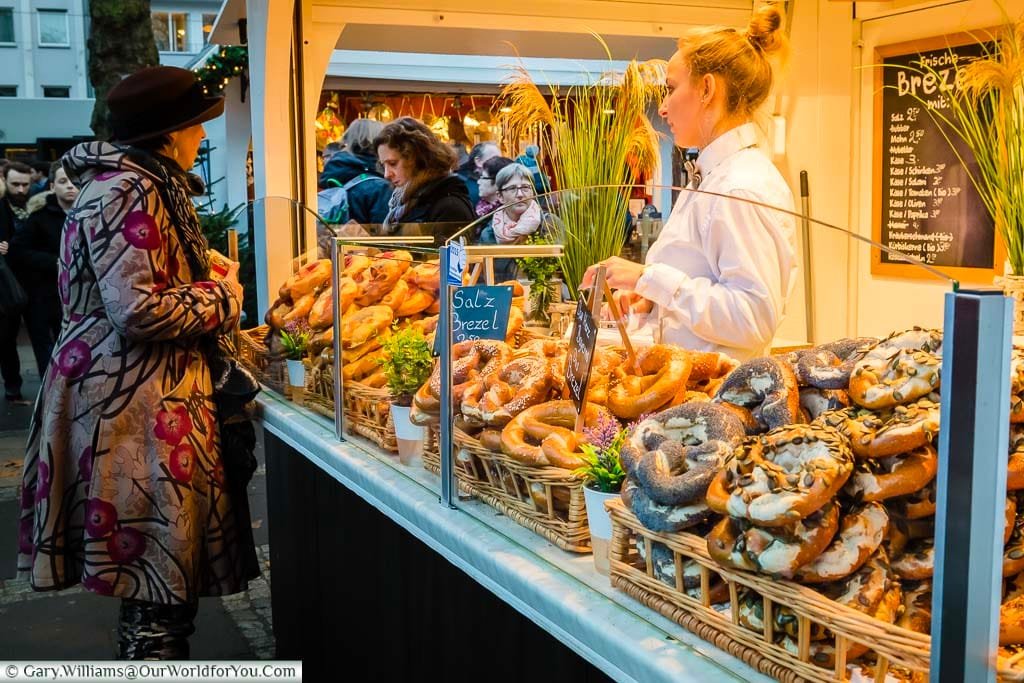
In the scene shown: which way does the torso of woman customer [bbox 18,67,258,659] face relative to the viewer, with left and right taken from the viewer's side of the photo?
facing to the right of the viewer

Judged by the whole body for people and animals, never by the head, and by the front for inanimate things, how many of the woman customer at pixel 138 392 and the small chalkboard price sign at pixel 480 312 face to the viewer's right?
1

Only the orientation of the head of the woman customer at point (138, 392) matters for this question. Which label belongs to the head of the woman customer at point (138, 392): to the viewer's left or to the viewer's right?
to the viewer's right

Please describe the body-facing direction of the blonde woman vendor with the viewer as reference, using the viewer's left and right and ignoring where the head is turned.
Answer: facing to the left of the viewer

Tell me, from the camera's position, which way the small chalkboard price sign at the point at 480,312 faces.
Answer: facing the viewer

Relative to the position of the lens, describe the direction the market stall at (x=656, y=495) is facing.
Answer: facing the viewer and to the left of the viewer

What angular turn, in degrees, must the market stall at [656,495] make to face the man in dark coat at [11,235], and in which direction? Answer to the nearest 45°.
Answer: approximately 90° to its right

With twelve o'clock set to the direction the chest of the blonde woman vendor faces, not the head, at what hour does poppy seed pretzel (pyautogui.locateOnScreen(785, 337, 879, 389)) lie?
The poppy seed pretzel is roughly at 9 o'clock from the blonde woman vendor.

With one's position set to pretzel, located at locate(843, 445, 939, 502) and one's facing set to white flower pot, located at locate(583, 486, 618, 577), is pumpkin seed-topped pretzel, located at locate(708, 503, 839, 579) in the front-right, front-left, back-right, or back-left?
front-left

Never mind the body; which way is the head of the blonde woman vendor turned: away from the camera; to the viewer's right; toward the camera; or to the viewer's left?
to the viewer's left

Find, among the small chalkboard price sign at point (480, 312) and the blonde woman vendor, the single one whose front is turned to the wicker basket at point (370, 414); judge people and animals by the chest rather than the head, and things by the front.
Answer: the blonde woman vendor

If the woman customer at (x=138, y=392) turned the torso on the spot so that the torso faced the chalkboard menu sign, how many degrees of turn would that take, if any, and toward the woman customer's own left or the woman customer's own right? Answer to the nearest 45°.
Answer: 0° — they already face it

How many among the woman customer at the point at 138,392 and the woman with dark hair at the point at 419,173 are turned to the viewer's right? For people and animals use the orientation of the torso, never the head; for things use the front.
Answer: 1

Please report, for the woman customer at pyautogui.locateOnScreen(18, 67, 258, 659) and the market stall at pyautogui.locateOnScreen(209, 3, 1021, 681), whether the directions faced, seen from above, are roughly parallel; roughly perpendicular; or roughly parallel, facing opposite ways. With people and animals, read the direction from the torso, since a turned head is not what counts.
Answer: roughly parallel, facing opposite ways
